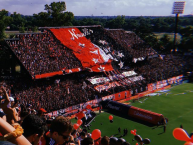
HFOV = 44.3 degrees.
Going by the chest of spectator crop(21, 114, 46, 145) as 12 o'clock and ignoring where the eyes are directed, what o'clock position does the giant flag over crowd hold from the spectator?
The giant flag over crowd is roughly at 11 o'clock from the spectator.

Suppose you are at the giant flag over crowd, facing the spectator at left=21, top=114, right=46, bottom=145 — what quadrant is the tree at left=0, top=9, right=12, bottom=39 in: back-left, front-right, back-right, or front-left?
back-right

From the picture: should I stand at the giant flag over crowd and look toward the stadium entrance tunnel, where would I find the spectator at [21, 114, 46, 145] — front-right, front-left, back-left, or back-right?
front-right

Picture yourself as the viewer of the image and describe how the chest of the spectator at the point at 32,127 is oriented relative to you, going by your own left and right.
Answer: facing away from the viewer and to the right of the viewer

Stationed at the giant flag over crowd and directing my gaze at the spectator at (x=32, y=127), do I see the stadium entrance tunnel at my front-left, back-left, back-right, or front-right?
front-left

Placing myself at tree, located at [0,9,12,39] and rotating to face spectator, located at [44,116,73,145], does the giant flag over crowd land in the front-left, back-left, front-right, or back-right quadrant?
front-left

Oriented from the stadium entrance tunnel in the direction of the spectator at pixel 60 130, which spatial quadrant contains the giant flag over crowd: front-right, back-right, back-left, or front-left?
back-right

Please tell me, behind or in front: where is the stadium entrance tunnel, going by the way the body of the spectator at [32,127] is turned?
in front

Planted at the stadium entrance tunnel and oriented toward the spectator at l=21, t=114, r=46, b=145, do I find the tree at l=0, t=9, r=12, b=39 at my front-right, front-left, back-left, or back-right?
back-right

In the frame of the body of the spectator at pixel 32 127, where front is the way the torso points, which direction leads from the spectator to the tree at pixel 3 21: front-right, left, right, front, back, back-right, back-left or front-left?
front-left
